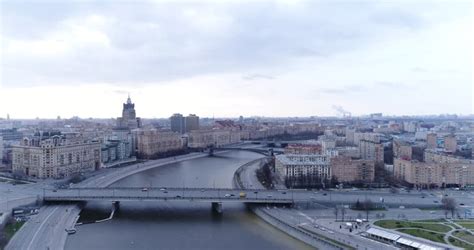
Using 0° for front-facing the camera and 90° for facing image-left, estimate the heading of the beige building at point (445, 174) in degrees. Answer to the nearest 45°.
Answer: approximately 0°

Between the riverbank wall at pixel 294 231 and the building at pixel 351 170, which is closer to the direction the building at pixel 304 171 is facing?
the riverbank wall

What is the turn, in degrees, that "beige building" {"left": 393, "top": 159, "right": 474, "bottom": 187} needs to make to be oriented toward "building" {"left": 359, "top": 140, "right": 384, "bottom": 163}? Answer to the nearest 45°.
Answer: approximately 135° to its right

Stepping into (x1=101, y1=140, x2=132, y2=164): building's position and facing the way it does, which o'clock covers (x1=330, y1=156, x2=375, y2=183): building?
(x1=330, y1=156, x2=375, y2=183): building is roughly at 12 o'clock from (x1=101, y1=140, x2=132, y2=164): building.

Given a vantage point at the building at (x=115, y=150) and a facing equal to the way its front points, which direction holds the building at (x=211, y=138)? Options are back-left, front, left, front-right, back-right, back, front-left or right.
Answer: left

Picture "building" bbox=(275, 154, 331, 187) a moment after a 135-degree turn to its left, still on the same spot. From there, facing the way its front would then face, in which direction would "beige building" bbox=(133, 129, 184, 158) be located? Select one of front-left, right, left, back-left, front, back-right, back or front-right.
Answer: left

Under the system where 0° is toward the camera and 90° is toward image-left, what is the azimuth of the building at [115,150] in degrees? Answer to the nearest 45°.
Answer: approximately 315°

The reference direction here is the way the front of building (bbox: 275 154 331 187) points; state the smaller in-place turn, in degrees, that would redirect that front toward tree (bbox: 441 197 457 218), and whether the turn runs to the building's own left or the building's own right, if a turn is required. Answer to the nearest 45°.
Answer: approximately 45° to the building's own left

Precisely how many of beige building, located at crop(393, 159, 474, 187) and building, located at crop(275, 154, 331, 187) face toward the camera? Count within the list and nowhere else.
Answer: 2

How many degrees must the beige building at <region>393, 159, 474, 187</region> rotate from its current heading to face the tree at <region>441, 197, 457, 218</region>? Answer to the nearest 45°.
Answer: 0° — it already faces it

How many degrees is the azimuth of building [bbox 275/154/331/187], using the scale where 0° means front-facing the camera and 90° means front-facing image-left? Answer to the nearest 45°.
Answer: approximately 0°

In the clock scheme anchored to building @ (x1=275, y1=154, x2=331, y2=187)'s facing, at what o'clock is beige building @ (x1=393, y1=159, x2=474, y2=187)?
The beige building is roughly at 9 o'clock from the building.
